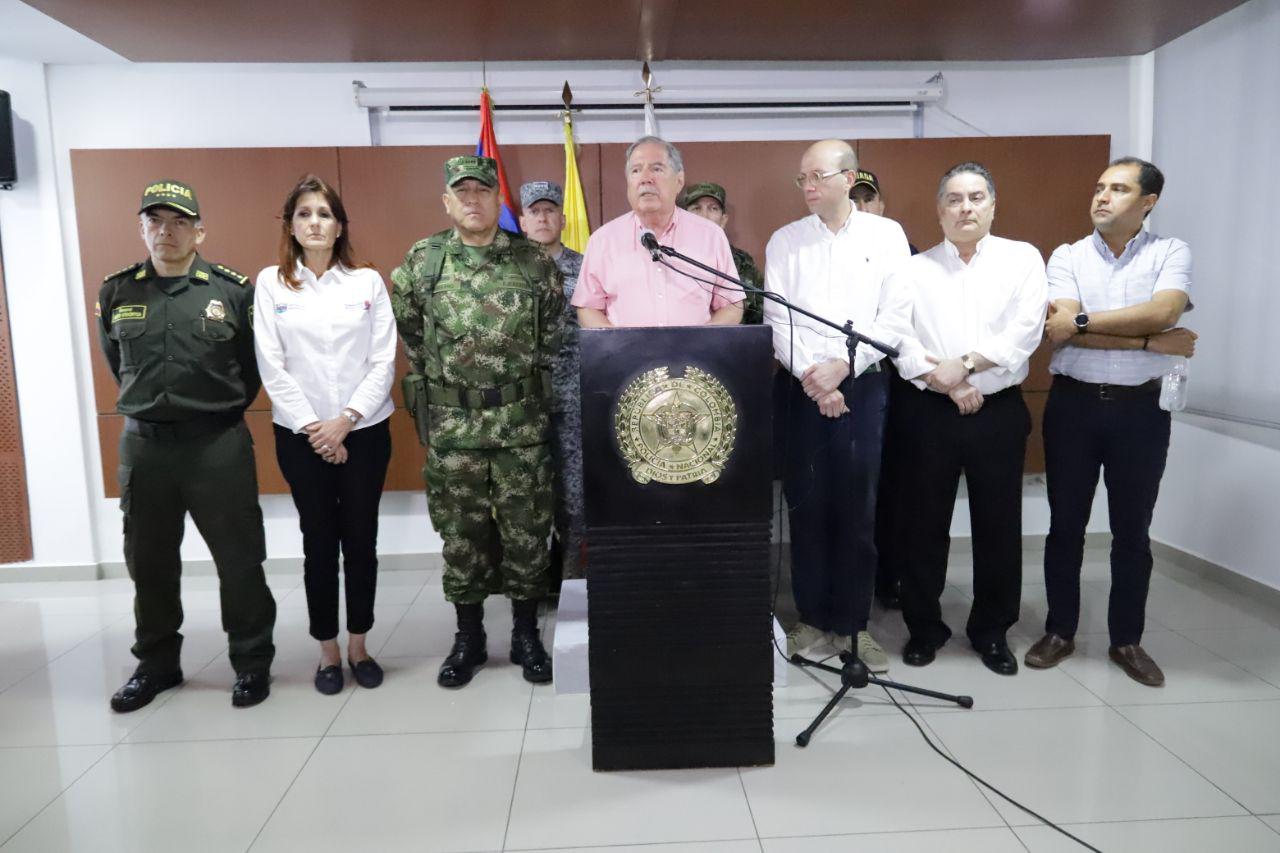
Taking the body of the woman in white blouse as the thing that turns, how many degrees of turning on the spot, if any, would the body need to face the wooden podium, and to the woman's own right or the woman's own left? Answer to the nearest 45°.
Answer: approximately 45° to the woman's own left

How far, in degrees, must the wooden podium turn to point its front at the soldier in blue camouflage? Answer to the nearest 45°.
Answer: approximately 180°

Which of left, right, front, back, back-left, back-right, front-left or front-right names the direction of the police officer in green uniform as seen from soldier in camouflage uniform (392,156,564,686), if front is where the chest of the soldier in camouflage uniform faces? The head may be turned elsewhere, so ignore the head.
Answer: right

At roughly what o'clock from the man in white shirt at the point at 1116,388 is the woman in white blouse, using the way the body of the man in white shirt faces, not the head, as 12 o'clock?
The woman in white blouse is roughly at 2 o'clock from the man in white shirt.

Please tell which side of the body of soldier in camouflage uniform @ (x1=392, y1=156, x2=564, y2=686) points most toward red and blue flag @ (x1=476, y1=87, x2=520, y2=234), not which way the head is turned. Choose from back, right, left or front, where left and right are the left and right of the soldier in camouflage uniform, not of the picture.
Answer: back

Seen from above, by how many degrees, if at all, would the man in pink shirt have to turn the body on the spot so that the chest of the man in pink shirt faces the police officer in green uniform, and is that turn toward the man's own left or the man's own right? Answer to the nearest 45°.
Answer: approximately 90° to the man's own right

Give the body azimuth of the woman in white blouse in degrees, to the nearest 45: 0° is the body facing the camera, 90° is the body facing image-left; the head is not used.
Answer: approximately 0°
